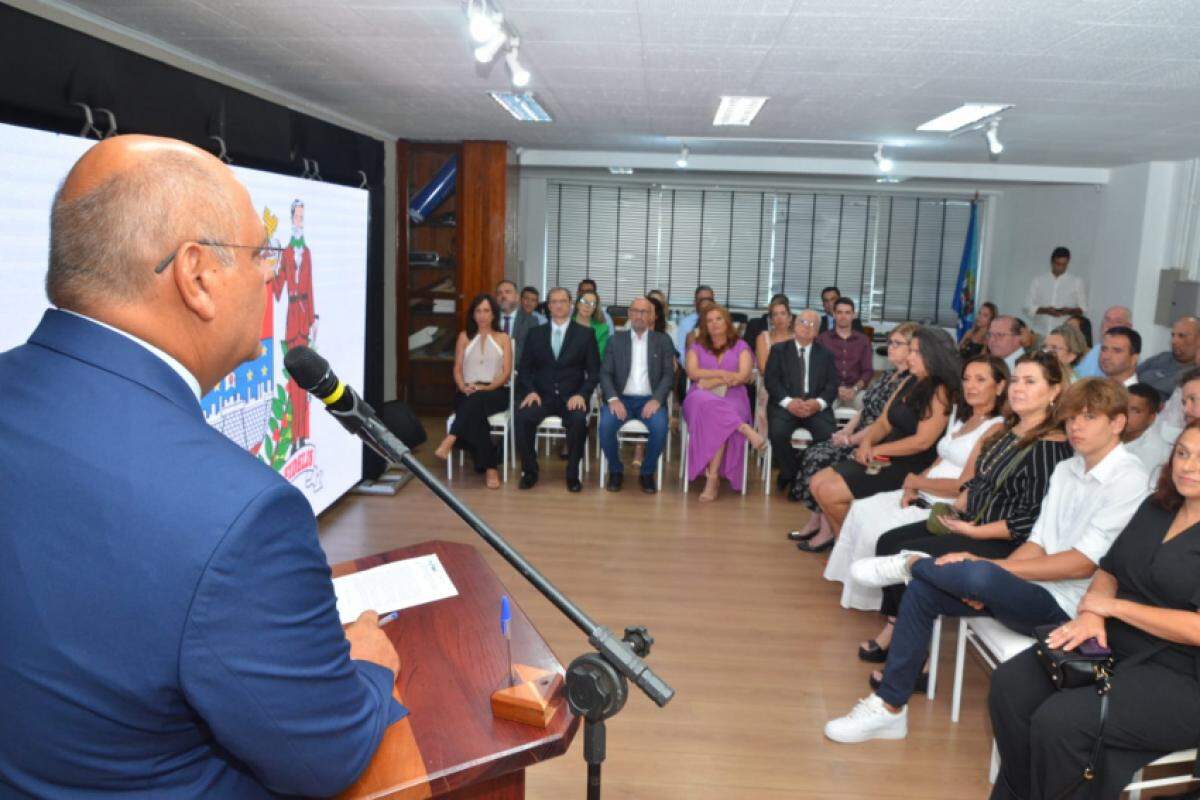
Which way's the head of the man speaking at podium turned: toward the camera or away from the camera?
away from the camera

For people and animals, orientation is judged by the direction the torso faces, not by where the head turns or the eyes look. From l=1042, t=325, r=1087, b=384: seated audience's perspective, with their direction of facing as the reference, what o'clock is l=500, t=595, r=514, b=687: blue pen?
The blue pen is roughly at 11 o'clock from the seated audience.

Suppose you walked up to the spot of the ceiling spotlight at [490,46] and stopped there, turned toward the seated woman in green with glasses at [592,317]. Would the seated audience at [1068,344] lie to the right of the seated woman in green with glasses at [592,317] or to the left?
right

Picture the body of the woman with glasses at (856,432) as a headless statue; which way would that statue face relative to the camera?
to the viewer's left

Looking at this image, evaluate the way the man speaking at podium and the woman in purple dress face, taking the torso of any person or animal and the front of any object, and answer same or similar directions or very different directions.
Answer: very different directions

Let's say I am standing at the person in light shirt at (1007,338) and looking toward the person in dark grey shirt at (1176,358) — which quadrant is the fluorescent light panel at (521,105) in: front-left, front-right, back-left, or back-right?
back-right

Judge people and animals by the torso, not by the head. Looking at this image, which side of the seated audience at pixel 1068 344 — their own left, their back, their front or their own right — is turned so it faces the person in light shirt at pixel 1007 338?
right

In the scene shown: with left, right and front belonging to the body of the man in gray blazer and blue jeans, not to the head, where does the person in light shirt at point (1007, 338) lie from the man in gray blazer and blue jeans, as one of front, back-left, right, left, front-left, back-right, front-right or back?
left

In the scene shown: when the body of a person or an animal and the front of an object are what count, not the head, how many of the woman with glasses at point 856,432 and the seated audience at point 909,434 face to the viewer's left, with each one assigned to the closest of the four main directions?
2

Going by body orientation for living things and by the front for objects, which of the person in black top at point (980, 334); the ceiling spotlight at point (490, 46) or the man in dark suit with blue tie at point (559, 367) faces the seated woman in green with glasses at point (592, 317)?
the person in black top at point (980, 334)

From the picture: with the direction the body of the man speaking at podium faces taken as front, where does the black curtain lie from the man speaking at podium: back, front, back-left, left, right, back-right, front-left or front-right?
front-left

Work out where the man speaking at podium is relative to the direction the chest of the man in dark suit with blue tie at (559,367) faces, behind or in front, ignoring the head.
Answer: in front
